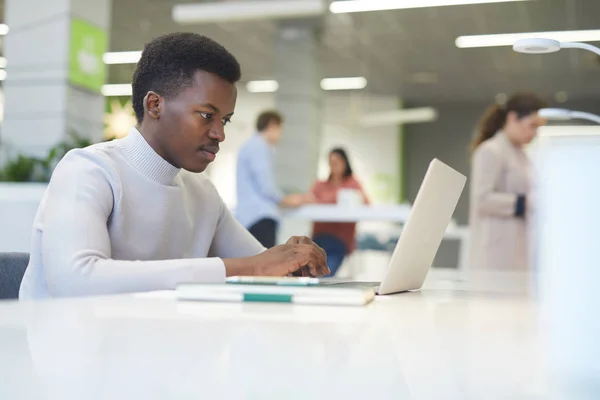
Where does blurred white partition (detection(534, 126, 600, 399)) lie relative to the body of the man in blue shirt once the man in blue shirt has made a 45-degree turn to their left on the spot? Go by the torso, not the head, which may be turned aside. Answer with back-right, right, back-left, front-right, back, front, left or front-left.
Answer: back-right

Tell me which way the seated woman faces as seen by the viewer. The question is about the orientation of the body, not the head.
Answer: toward the camera

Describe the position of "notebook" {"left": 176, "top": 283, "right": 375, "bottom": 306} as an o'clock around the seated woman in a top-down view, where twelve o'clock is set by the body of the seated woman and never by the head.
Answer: The notebook is roughly at 12 o'clock from the seated woman.

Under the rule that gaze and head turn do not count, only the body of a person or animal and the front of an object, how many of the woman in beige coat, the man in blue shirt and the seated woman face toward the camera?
1

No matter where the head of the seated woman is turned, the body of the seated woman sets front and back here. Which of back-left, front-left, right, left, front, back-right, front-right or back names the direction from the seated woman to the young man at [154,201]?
front

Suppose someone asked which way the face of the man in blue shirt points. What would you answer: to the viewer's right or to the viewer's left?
to the viewer's right

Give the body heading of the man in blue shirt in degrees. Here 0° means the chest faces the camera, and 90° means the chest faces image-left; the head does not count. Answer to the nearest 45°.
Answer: approximately 270°

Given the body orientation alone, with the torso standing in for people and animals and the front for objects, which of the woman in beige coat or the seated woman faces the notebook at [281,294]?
the seated woman

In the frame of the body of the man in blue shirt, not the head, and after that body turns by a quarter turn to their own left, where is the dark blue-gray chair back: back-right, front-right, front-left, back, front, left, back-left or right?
back

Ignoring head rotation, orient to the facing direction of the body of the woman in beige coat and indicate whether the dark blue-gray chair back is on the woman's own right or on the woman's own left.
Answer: on the woman's own right
